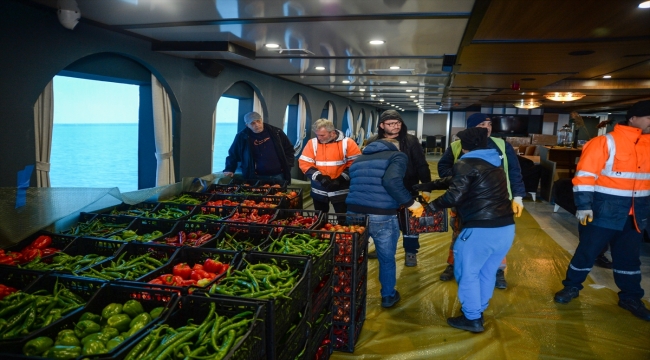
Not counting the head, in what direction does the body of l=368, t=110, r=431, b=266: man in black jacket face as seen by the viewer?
toward the camera

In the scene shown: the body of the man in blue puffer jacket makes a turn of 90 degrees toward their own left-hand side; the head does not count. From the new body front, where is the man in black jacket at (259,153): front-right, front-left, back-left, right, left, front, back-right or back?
front

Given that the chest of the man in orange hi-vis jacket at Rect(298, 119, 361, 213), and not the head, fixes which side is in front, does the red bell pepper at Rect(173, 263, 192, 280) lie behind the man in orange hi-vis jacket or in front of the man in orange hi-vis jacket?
in front

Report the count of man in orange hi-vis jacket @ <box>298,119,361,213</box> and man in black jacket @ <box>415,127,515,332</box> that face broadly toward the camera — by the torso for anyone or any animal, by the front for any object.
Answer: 1

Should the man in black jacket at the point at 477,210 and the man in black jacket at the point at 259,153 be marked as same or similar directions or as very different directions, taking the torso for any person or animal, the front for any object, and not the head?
very different directions

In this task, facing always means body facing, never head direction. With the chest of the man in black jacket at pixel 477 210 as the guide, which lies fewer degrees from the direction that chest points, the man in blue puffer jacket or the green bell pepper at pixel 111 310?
the man in blue puffer jacket

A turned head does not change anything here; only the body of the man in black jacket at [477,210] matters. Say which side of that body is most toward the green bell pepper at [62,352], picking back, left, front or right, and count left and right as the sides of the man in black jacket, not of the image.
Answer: left

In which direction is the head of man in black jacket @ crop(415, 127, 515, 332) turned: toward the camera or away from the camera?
away from the camera

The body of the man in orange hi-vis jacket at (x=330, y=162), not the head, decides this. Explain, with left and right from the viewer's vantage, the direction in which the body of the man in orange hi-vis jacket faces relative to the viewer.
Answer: facing the viewer

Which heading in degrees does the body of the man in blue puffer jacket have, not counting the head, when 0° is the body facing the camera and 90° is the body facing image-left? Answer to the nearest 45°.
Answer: approximately 225°

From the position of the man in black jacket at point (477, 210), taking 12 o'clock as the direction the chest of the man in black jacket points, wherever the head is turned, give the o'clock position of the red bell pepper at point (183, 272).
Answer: The red bell pepper is roughly at 9 o'clock from the man in black jacket.

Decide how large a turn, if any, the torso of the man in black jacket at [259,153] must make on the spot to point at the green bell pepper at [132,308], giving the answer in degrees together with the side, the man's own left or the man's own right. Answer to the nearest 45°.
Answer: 0° — they already face it

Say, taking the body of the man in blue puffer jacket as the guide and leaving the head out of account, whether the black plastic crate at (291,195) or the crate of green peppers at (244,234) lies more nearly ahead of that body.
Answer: the black plastic crate
